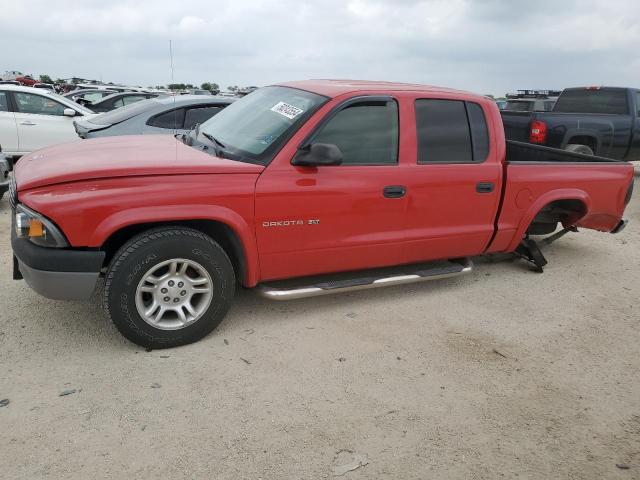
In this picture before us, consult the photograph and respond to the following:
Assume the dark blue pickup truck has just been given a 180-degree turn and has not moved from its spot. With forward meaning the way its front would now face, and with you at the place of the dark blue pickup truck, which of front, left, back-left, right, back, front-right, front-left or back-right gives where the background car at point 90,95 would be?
front-right

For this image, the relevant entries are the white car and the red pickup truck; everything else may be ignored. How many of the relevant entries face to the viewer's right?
1

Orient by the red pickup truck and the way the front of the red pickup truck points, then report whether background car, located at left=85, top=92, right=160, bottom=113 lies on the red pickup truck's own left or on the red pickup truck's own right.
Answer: on the red pickup truck's own right

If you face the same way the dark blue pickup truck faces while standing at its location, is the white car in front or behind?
behind

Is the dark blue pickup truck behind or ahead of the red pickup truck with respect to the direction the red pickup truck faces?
behind

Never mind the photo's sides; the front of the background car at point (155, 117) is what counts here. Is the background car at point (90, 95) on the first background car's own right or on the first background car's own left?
on the first background car's own left

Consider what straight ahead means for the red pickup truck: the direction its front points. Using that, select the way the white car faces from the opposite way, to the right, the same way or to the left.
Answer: the opposite way

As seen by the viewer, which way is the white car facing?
to the viewer's right

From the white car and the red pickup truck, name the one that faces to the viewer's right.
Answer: the white car

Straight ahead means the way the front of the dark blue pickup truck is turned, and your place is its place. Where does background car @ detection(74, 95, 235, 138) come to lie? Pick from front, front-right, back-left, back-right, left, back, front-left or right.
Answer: back

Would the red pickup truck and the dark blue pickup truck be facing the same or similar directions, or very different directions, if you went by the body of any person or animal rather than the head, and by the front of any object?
very different directions

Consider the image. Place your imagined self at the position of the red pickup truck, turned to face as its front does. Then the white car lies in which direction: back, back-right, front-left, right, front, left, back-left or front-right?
right

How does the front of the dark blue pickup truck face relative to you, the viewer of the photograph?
facing away from the viewer and to the right of the viewer

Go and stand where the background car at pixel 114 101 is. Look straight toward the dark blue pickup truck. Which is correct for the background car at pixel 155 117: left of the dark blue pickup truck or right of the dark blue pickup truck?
right

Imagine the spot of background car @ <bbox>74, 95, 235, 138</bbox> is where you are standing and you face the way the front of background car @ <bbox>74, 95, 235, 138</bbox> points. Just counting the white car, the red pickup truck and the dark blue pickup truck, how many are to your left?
1

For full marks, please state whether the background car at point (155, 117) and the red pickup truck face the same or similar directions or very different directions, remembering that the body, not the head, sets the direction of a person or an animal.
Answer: very different directions

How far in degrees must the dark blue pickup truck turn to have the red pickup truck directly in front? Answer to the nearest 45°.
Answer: approximately 135° to its right
